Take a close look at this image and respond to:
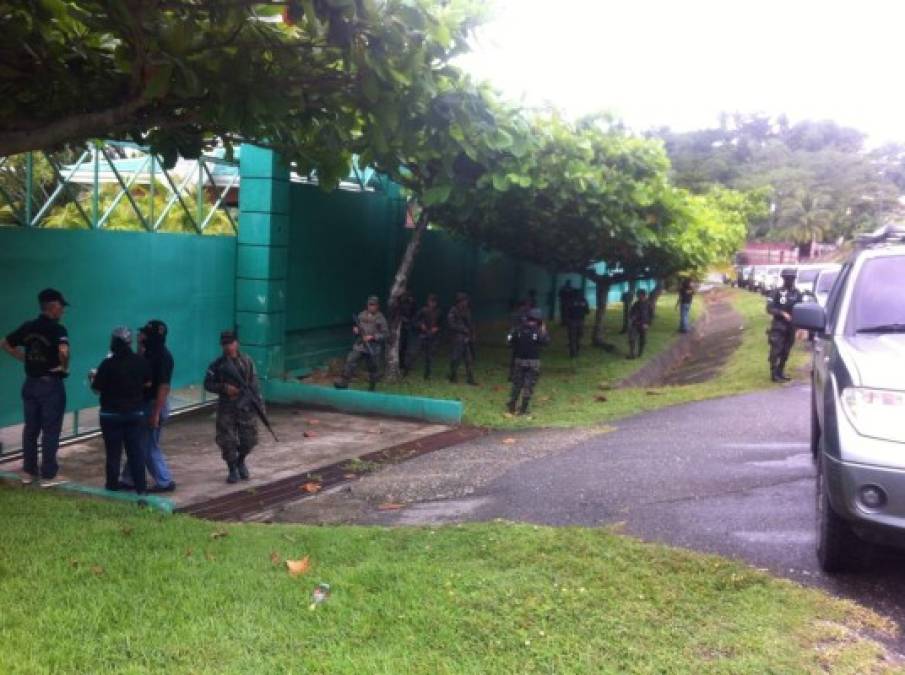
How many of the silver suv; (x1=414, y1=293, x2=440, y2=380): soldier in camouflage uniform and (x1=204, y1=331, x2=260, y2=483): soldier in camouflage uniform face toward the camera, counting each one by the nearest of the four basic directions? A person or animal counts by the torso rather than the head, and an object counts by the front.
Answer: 3

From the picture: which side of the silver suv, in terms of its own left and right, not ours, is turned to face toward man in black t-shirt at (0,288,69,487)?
right

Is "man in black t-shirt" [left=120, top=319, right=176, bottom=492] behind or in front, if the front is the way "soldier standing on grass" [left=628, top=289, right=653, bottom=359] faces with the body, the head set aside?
in front

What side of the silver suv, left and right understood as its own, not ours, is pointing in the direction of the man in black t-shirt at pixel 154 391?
right

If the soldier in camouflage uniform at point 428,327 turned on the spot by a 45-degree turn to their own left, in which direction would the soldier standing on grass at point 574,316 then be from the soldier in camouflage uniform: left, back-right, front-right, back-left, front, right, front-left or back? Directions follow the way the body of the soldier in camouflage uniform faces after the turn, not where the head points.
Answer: left

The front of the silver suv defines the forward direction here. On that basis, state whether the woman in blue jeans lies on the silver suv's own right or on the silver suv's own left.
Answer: on the silver suv's own right

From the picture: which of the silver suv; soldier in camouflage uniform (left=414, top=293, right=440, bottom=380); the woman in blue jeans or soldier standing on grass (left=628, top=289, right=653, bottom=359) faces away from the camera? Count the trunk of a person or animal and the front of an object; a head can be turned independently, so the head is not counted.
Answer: the woman in blue jeans

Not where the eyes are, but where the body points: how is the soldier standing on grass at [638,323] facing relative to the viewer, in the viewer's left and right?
facing the viewer

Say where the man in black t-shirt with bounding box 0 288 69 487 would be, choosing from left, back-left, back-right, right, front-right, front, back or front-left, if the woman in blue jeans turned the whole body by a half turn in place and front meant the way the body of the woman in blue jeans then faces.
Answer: back-right

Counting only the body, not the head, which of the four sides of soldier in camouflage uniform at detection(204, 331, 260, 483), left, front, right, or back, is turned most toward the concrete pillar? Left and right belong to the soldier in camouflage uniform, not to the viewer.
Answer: back

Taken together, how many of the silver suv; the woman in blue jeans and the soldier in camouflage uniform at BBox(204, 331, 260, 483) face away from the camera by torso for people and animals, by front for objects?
1

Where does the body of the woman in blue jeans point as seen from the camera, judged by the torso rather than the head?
away from the camera

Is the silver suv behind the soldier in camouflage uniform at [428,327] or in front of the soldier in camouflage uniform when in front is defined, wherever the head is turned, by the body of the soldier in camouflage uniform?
in front

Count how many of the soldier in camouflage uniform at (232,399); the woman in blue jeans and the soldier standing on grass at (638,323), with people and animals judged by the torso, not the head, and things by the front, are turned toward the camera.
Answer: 2

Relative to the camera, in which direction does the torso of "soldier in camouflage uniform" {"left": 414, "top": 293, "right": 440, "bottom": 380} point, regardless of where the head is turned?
toward the camera
